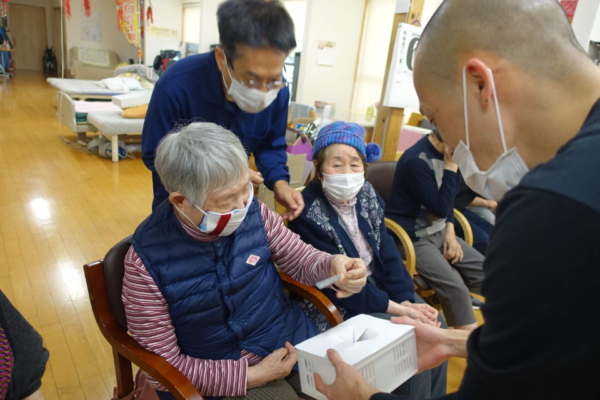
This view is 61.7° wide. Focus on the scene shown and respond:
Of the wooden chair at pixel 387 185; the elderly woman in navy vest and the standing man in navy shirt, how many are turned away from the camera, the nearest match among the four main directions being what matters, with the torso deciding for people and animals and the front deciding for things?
0

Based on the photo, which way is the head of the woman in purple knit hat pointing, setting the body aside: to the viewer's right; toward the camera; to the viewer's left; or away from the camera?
toward the camera

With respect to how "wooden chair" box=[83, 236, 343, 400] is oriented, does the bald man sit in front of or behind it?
in front

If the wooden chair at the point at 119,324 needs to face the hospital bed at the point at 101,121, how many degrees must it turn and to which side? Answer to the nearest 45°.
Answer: approximately 135° to its left

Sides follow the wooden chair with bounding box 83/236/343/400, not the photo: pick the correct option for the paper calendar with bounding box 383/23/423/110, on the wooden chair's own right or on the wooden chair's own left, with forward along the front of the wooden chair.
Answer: on the wooden chair's own left

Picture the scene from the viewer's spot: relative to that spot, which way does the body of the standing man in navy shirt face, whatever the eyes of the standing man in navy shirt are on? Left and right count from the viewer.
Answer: facing the viewer and to the right of the viewer

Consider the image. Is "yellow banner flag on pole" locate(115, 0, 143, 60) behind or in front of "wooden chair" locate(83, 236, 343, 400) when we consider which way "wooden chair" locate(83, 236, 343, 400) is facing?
behind

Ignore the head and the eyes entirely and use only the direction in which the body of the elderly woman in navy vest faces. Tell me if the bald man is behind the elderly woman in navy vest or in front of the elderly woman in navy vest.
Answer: in front

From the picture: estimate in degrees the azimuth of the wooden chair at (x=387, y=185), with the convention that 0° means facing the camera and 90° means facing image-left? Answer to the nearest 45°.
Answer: approximately 315°

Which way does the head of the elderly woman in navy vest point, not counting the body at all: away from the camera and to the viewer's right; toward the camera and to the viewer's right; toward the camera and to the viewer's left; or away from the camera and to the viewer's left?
toward the camera and to the viewer's right

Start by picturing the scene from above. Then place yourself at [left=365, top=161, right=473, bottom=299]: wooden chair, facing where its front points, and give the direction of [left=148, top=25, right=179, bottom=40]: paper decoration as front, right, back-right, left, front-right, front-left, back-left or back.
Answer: back

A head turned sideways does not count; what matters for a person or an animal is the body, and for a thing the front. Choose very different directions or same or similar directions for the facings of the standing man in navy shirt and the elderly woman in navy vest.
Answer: same or similar directions
